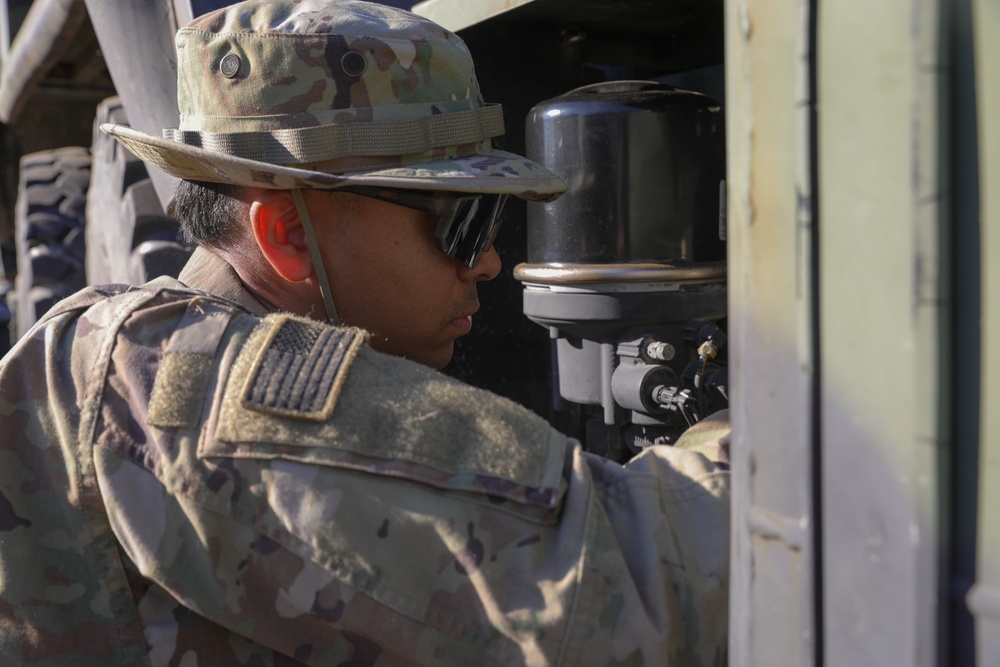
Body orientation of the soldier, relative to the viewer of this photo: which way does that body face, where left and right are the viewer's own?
facing away from the viewer and to the right of the viewer

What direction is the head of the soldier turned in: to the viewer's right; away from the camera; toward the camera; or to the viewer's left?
to the viewer's right
